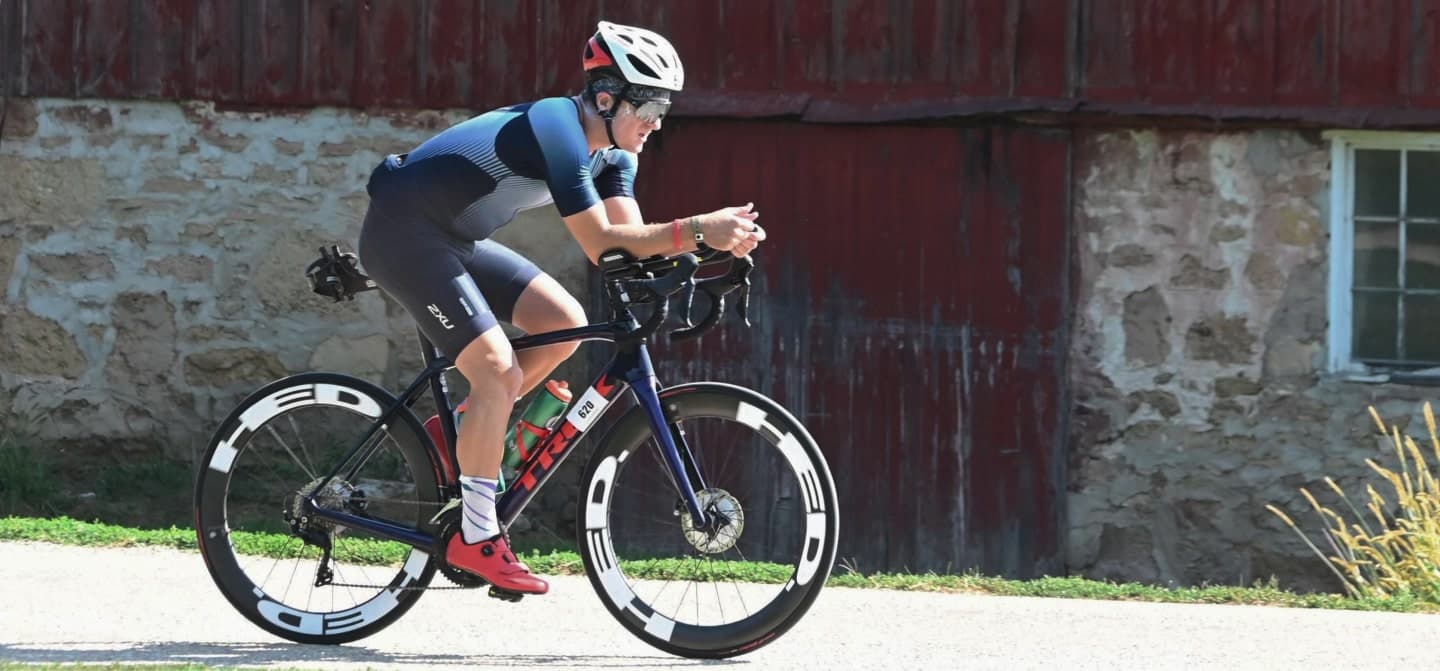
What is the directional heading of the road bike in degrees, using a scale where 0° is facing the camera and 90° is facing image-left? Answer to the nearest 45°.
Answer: approximately 270°

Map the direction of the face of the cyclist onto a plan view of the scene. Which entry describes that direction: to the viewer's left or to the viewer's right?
to the viewer's right

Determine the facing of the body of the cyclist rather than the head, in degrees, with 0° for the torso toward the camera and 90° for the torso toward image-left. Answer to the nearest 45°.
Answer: approximately 270°
